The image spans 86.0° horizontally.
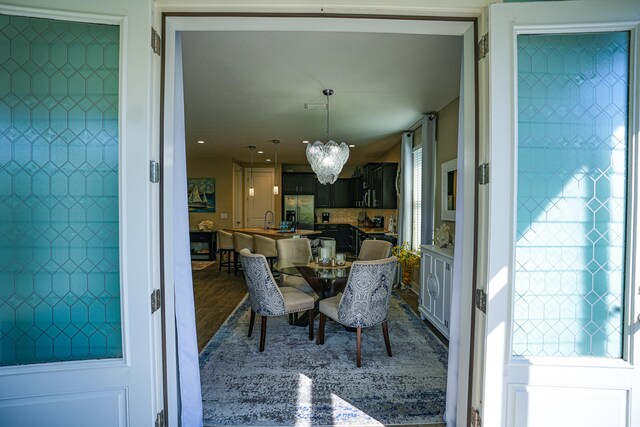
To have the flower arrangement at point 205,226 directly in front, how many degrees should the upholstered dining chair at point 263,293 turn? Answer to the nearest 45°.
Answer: approximately 45° to its left

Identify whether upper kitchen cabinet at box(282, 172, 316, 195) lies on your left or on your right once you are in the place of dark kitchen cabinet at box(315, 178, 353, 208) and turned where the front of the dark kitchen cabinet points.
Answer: on your right

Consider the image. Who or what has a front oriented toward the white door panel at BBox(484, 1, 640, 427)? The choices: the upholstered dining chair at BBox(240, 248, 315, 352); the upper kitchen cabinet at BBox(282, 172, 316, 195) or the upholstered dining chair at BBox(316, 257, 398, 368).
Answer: the upper kitchen cabinet

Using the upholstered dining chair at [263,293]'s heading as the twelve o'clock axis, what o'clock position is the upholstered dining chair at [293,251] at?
the upholstered dining chair at [293,251] is roughly at 11 o'clock from the upholstered dining chair at [263,293].
